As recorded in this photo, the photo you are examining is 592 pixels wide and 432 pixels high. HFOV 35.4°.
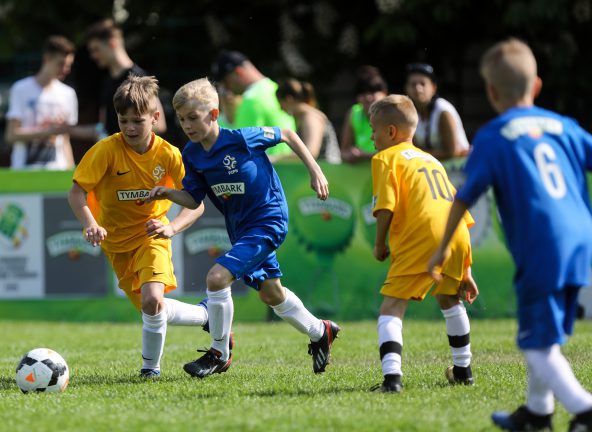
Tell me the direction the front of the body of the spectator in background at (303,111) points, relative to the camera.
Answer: to the viewer's left

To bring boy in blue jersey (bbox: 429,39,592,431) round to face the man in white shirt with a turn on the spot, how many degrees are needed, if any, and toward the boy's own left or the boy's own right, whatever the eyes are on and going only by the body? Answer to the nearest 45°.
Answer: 0° — they already face them

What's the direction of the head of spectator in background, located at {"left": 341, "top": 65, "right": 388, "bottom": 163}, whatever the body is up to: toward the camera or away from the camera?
toward the camera

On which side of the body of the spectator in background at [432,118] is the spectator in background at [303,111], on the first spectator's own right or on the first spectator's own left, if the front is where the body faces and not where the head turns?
on the first spectator's own right

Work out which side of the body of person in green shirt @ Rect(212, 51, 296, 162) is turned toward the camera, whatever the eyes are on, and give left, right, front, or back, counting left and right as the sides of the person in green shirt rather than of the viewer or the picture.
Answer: left

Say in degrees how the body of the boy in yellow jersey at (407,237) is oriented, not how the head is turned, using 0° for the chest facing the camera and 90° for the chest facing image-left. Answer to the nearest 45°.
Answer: approximately 135°

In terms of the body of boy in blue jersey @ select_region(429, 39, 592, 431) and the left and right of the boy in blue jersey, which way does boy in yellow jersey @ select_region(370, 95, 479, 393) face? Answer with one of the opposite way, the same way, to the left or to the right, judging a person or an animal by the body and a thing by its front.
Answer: the same way

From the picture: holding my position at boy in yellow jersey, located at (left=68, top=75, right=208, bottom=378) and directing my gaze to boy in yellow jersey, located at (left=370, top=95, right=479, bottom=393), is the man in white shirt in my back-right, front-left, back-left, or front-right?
back-left

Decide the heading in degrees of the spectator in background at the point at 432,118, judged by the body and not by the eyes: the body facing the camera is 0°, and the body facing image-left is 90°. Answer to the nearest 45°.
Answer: approximately 45°

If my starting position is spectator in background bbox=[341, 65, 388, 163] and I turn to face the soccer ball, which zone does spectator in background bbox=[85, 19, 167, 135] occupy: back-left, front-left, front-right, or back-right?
front-right

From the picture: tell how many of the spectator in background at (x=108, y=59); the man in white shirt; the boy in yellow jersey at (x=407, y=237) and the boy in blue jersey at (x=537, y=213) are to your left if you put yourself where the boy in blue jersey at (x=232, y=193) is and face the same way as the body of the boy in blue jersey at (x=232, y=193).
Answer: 2

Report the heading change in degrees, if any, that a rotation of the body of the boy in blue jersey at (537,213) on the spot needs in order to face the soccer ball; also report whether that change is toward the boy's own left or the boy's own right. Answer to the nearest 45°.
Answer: approximately 45° to the boy's own left
